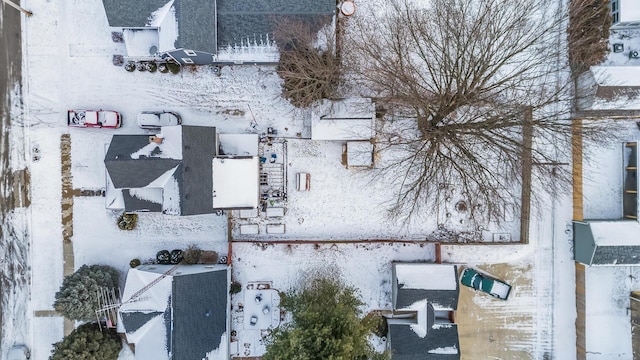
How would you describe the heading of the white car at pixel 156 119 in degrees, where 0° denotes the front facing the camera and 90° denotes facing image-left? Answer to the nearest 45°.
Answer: approximately 270°

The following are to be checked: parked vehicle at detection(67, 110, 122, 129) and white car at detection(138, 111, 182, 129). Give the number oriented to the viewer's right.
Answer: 2

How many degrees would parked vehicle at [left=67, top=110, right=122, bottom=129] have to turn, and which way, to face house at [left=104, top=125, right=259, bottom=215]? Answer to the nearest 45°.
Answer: approximately 45° to its right

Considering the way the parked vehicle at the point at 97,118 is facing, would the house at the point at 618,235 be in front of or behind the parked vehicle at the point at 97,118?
in front

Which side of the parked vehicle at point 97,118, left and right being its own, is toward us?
right

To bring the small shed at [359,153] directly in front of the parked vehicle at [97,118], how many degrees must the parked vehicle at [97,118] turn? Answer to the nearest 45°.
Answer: approximately 45° to its right
